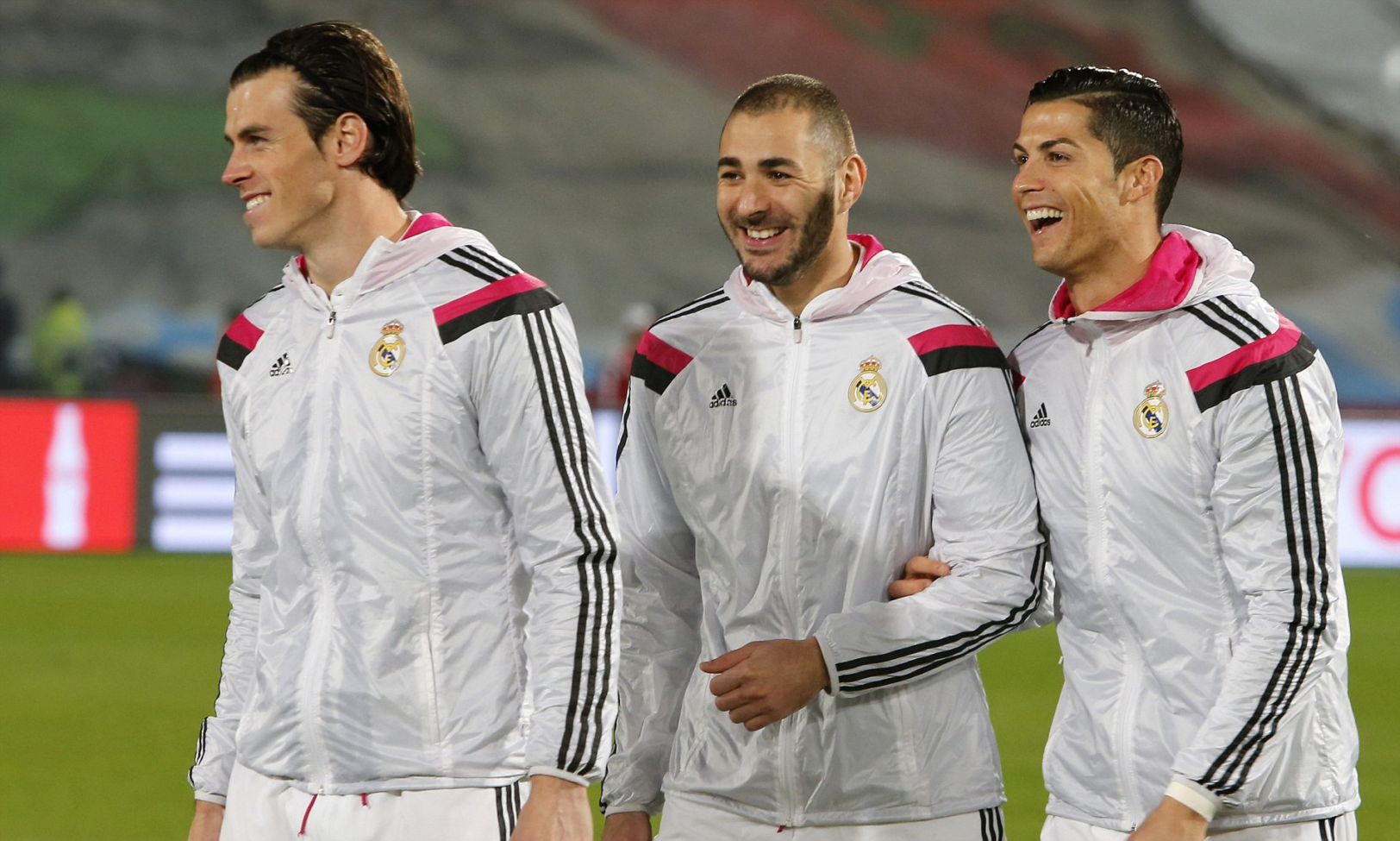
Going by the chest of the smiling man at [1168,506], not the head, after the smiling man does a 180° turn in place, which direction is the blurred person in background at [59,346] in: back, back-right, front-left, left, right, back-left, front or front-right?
left

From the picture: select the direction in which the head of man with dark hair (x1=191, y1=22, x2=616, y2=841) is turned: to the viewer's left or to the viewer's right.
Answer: to the viewer's left

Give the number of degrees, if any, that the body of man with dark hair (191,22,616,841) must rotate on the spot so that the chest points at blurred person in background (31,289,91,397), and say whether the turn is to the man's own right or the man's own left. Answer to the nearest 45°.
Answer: approximately 135° to the man's own right

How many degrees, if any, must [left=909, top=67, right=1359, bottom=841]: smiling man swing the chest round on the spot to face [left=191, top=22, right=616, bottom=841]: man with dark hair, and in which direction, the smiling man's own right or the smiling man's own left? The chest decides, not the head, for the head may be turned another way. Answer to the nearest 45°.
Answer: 0° — they already face them

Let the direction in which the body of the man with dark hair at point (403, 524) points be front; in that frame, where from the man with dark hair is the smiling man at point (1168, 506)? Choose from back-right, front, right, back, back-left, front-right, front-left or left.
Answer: back-left

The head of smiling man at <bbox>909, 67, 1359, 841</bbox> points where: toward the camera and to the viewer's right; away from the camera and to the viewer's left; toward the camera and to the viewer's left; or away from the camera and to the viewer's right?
toward the camera and to the viewer's left

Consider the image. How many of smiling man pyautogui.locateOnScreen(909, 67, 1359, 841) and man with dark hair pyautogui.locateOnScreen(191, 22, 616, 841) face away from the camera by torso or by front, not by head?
0

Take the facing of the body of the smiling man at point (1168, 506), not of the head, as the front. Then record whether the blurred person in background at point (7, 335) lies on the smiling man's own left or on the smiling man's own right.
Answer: on the smiling man's own right

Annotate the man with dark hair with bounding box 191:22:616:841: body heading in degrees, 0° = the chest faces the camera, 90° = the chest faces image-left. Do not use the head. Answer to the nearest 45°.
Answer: approximately 45°

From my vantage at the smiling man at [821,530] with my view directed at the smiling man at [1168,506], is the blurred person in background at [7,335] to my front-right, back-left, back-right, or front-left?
back-left

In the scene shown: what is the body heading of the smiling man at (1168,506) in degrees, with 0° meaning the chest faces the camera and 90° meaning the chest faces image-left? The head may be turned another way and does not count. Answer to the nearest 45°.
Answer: approximately 45°

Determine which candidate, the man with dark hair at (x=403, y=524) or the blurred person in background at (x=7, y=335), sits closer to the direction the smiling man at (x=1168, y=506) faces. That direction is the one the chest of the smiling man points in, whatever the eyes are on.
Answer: the man with dark hair

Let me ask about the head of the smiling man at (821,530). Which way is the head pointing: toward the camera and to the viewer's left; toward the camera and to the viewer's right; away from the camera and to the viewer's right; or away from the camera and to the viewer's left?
toward the camera and to the viewer's left

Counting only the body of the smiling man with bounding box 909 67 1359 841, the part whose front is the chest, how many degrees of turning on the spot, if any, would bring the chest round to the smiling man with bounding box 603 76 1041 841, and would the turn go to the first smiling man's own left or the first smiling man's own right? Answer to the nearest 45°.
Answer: approximately 45° to the first smiling man's own right

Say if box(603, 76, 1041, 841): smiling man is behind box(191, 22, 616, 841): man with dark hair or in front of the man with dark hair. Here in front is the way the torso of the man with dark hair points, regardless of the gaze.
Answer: behind
